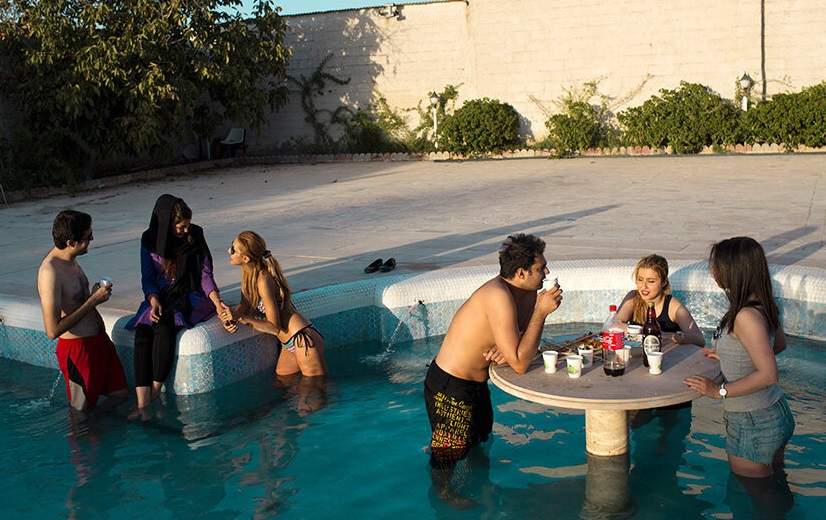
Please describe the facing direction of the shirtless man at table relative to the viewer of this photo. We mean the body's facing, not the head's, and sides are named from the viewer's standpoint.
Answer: facing to the right of the viewer

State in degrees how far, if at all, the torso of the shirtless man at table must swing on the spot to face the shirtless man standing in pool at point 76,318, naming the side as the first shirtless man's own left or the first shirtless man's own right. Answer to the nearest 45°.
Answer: approximately 135° to the first shirtless man's own left

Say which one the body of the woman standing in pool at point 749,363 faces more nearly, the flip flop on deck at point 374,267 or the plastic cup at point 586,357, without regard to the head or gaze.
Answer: the plastic cup

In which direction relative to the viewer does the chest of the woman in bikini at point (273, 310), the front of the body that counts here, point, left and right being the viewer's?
facing to the left of the viewer

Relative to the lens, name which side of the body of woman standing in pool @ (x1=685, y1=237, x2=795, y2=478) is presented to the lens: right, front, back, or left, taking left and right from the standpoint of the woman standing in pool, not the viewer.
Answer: left

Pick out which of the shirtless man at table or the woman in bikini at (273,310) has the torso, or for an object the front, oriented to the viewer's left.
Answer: the woman in bikini

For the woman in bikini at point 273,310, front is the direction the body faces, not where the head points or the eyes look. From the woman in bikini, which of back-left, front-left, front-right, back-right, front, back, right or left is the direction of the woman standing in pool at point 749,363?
back-left

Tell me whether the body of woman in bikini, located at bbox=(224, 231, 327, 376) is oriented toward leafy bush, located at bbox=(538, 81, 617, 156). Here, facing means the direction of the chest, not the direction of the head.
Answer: no

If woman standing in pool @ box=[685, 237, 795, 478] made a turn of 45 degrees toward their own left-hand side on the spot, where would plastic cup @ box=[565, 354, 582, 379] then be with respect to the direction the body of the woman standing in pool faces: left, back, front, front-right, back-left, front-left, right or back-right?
front-right

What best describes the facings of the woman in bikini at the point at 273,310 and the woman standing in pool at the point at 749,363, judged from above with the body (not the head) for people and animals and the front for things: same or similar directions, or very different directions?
same or similar directions

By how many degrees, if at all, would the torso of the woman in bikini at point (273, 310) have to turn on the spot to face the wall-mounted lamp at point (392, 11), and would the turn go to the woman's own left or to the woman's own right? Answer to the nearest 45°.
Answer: approximately 90° to the woman's own right

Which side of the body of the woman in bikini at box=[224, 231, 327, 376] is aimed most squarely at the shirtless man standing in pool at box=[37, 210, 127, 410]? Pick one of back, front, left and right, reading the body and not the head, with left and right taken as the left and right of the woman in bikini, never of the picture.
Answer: front

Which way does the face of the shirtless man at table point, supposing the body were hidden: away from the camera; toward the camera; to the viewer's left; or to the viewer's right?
to the viewer's right

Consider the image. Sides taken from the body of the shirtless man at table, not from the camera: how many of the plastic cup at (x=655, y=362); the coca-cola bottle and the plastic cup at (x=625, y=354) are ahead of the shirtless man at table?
3

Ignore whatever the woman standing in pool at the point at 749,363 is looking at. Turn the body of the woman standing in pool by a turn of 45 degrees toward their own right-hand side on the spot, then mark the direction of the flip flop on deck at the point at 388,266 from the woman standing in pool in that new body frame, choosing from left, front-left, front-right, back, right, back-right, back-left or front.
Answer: front

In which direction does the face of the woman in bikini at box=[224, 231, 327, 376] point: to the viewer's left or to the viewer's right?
to the viewer's left

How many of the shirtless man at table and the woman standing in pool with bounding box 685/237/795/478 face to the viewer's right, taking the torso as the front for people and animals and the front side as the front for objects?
1

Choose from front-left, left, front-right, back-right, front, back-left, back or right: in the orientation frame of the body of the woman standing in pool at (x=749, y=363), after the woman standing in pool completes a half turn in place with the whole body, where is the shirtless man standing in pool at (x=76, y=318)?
back

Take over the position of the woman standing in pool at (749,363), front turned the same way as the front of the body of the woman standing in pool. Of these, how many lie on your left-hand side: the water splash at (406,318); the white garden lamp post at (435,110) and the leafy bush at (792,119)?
0

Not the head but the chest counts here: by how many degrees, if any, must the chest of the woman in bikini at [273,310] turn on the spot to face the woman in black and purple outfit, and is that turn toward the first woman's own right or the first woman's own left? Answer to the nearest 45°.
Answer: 0° — they already face them

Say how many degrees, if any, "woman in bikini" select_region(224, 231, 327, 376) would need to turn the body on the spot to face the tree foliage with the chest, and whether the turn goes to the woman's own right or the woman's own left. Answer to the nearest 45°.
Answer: approximately 90° to the woman's own right
